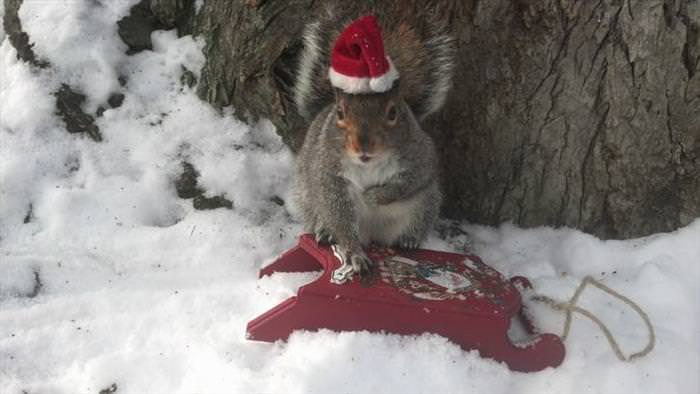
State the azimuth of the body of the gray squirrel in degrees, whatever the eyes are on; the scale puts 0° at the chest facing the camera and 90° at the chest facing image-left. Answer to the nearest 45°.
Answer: approximately 0°

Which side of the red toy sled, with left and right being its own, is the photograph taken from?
right

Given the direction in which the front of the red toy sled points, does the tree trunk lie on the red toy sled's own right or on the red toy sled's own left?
on the red toy sled's own left
